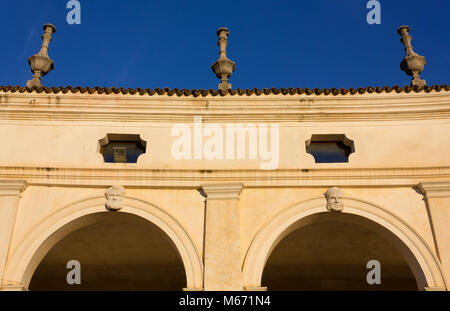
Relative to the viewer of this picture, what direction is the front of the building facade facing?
facing the viewer
